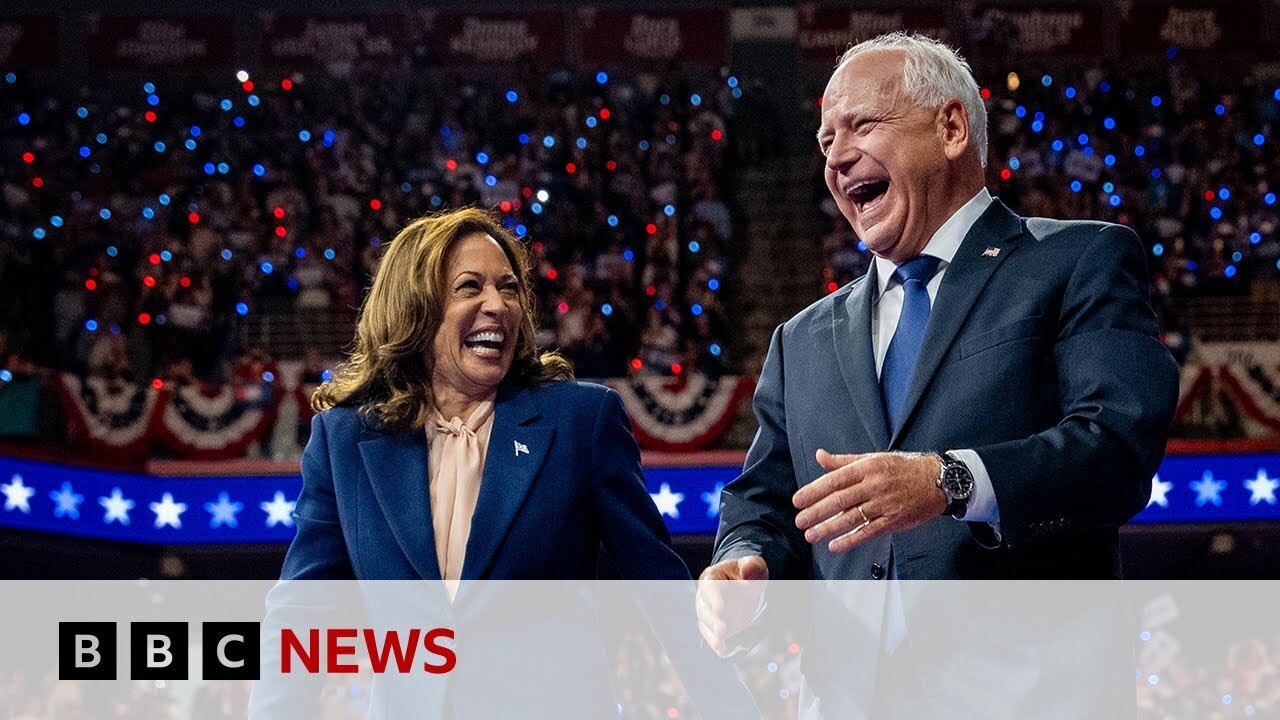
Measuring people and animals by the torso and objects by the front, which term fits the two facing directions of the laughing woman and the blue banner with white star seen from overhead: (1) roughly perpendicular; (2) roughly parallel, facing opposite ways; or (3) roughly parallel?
roughly parallel

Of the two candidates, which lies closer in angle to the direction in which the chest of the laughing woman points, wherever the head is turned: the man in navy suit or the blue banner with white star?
the man in navy suit

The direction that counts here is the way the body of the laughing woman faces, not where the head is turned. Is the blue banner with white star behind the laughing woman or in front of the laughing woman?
behind

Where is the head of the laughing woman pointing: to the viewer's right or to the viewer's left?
to the viewer's right

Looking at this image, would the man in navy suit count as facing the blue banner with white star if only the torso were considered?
no

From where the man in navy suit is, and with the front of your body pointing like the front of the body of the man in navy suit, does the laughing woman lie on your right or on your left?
on your right

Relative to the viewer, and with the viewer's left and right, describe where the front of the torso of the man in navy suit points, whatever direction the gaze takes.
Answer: facing the viewer and to the left of the viewer

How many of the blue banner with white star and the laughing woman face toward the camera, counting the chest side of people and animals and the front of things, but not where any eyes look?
2

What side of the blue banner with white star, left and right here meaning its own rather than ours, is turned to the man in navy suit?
front

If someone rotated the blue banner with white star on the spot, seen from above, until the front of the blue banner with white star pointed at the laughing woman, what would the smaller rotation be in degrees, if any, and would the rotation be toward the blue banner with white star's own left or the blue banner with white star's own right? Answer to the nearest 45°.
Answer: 0° — it already faces them

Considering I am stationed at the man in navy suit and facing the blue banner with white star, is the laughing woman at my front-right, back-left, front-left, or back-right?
front-left

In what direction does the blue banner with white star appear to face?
toward the camera

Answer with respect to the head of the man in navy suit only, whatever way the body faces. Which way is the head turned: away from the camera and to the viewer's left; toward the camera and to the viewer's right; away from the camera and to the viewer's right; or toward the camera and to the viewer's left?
toward the camera and to the viewer's left

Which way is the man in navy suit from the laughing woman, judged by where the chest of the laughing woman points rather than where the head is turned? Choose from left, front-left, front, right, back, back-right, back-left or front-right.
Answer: front-left
